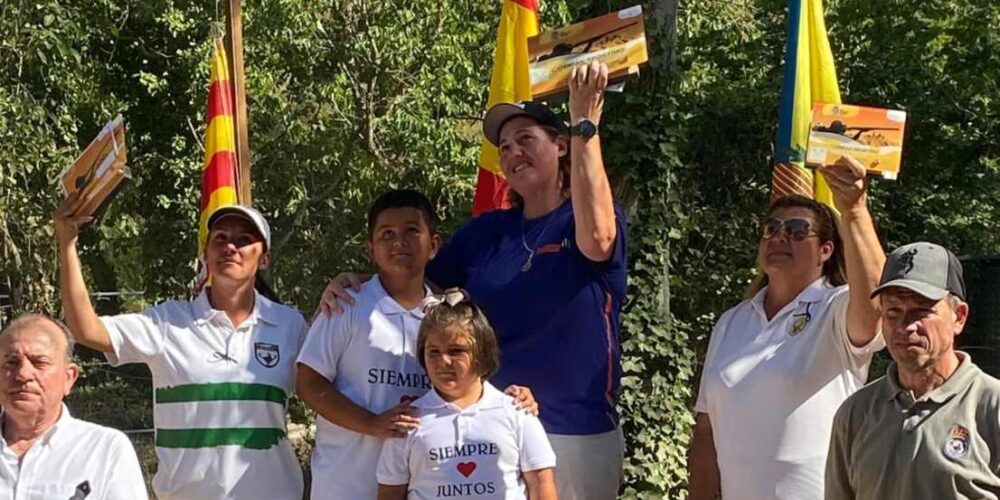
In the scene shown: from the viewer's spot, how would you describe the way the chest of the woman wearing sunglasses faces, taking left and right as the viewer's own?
facing the viewer and to the left of the viewer

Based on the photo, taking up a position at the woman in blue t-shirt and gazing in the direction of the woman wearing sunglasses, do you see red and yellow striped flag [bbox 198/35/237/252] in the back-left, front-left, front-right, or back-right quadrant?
back-left

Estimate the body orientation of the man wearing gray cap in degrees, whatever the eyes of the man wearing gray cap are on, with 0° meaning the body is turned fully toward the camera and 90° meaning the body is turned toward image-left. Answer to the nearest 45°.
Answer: approximately 45°

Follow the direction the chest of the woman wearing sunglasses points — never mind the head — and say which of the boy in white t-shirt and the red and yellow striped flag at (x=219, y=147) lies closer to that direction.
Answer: the boy in white t-shirt

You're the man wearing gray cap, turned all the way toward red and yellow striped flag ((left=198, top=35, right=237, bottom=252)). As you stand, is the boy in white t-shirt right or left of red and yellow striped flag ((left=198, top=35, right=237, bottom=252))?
left

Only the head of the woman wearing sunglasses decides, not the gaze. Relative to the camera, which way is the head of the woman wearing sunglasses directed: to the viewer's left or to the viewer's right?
to the viewer's left

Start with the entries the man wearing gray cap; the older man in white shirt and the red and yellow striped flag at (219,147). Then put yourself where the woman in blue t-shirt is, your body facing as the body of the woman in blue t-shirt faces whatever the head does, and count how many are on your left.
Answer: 1

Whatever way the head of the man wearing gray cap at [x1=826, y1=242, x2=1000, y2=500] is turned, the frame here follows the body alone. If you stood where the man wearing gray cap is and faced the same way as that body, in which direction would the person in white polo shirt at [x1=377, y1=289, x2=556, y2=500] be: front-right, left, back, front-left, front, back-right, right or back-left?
front-right

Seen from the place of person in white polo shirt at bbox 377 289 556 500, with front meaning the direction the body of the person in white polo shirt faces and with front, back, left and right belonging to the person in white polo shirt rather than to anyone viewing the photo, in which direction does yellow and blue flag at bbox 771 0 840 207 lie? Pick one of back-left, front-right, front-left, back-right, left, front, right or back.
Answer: back-left

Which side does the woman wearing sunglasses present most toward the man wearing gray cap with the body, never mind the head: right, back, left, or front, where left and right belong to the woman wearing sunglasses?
left

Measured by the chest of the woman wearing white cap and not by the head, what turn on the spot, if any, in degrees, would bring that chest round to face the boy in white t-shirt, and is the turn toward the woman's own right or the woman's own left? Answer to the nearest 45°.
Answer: approximately 45° to the woman's own left

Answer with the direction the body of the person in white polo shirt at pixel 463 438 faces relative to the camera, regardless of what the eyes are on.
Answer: toward the camera

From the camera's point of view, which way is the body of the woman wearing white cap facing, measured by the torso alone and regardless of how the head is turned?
toward the camera

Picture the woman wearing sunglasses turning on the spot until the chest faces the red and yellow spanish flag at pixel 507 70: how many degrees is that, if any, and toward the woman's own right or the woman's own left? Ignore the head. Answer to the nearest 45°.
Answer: approximately 90° to the woman's own right
